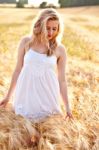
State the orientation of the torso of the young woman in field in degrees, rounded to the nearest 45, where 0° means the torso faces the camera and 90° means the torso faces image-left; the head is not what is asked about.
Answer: approximately 0°

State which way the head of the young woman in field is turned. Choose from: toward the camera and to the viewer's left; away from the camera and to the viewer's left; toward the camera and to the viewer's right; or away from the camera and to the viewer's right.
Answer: toward the camera and to the viewer's right
